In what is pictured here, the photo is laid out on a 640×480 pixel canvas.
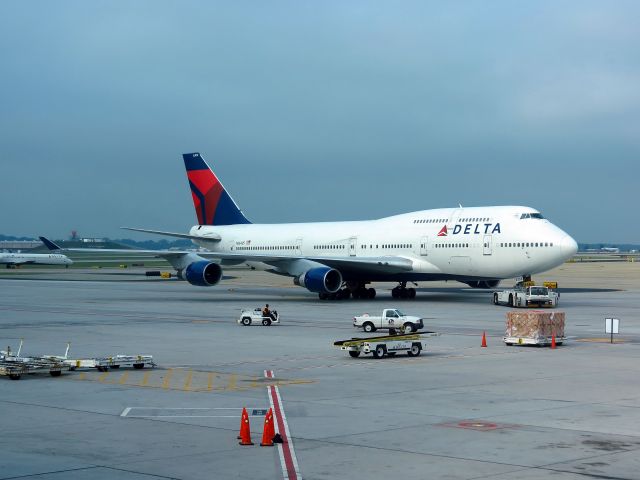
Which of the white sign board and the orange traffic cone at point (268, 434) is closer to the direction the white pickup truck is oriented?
the white sign board

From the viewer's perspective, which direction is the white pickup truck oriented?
to the viewer's right

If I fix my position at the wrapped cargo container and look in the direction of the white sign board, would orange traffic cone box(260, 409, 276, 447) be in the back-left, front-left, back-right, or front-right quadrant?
back-right

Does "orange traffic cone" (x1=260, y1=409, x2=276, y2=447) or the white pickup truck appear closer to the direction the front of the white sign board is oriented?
the orange traffic cone

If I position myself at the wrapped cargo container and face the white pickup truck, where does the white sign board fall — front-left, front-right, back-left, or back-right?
back-right

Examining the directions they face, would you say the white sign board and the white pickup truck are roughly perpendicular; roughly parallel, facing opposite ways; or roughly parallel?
roughly perpendicular

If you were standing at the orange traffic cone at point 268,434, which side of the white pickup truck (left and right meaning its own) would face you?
right
